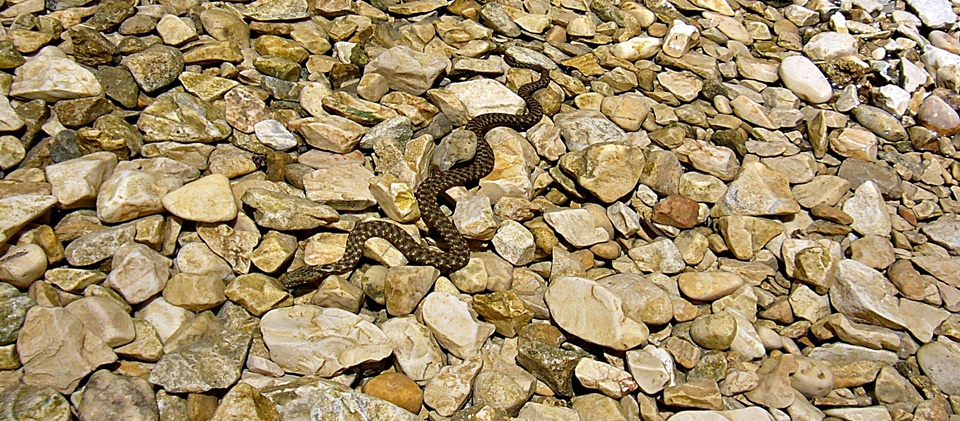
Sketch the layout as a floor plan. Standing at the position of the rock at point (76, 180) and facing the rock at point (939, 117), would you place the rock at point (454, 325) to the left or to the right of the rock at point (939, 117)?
right

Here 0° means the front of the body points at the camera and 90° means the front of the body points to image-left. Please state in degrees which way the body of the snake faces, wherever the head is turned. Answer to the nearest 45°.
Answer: approximately 45°

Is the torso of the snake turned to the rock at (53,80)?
no

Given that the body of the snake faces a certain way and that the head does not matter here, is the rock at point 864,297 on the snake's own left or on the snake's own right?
on the snake's own left

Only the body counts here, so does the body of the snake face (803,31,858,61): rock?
no

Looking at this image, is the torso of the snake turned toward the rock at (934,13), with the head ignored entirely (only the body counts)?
no

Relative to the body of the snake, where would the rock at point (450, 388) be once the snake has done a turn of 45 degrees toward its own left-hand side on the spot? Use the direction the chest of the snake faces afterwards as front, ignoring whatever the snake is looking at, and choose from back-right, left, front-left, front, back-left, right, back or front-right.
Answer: front

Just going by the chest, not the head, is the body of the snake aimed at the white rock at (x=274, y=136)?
no

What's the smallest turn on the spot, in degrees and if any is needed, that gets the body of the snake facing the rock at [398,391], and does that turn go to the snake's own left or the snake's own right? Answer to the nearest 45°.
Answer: approximately 45° to the snake's own left

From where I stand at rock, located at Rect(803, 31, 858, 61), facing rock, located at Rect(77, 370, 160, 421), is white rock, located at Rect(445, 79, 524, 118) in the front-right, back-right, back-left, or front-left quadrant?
front-right

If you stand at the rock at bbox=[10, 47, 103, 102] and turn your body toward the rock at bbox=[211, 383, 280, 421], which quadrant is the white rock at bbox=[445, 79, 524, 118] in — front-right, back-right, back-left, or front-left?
front-left

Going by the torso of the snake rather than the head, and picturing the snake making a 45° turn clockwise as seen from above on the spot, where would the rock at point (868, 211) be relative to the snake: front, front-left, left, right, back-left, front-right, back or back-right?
back

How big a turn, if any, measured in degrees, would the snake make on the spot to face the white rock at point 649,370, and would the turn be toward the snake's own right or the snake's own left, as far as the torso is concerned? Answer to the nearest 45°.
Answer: approximately 90° to the snake's own left
